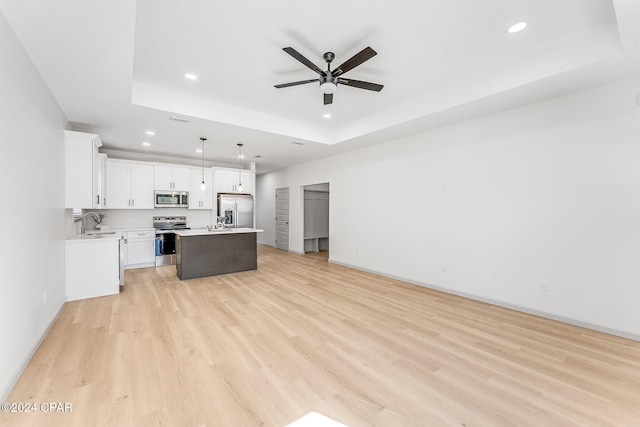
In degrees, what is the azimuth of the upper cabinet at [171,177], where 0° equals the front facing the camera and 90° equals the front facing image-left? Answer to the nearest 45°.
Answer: approximately 0°

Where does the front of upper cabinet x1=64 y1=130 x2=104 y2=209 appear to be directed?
to the viewer's right

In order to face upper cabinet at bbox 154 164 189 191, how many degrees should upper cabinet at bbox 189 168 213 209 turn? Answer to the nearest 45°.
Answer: approximately 90° to its right

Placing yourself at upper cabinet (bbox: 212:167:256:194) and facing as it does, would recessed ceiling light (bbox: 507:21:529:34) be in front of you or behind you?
in front
